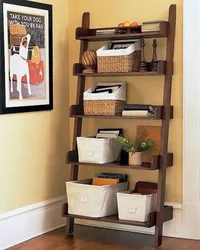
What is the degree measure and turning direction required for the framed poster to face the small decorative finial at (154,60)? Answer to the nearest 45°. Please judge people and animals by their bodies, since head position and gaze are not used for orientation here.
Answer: approximately 45° to its left

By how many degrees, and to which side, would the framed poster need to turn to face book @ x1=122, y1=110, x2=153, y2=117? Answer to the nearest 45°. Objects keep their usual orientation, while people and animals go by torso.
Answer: approximately 45° to its left

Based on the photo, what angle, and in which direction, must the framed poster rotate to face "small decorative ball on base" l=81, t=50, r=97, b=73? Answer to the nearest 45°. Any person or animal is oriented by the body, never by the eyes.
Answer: approximately 45° to its left

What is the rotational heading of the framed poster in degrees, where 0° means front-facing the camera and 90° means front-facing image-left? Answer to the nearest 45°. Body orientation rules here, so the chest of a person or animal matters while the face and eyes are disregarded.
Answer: approximately 315°
